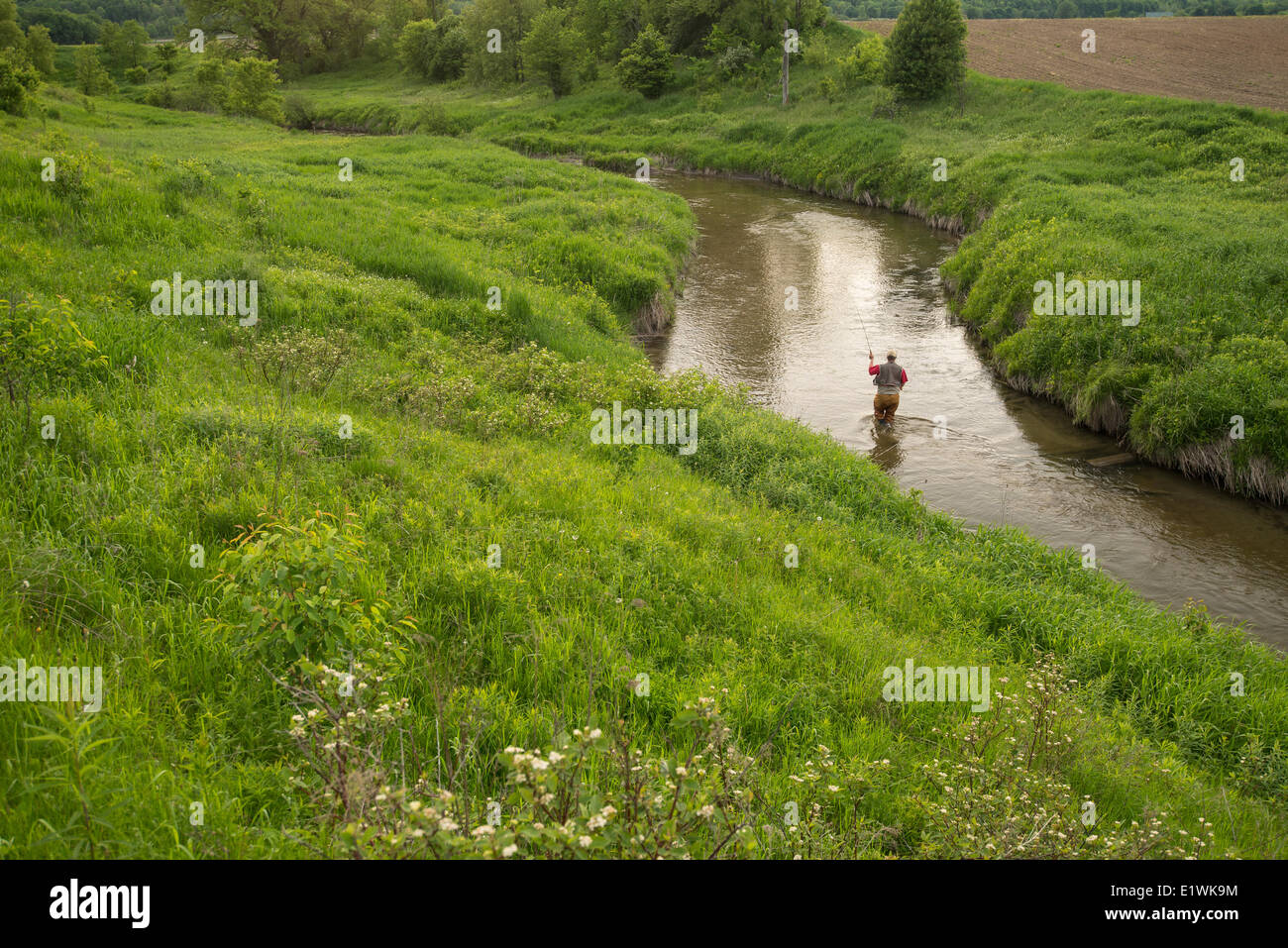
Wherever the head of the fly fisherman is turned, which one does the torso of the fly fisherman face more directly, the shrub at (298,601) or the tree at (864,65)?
the tree

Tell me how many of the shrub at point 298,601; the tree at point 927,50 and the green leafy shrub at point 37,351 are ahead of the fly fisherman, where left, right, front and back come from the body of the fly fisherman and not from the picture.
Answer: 1

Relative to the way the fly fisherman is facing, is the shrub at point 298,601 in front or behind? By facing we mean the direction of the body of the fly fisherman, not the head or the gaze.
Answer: behind

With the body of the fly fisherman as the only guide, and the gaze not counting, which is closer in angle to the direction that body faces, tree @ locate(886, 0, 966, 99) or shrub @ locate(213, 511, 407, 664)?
the tree

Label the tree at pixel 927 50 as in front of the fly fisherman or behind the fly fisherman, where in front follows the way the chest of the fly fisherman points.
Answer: in front

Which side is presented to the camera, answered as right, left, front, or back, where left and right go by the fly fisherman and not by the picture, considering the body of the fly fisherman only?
back

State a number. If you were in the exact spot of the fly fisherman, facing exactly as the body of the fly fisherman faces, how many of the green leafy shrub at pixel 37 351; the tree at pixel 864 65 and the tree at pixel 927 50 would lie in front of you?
2

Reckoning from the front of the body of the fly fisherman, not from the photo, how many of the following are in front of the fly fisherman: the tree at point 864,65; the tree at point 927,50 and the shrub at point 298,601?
2

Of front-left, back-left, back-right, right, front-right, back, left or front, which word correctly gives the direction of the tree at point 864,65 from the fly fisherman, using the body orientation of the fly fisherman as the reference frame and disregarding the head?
front

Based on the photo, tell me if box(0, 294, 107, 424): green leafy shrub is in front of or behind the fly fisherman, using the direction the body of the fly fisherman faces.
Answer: behind
